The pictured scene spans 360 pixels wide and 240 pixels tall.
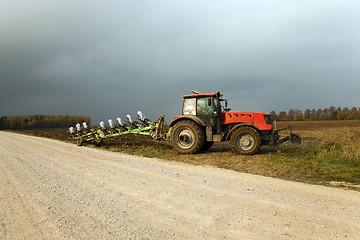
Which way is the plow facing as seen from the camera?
to the viewer's right

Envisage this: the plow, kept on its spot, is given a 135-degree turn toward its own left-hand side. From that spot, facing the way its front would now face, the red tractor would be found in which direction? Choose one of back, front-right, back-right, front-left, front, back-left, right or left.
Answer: back

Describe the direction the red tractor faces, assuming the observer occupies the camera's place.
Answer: facing to the right of the viewer
